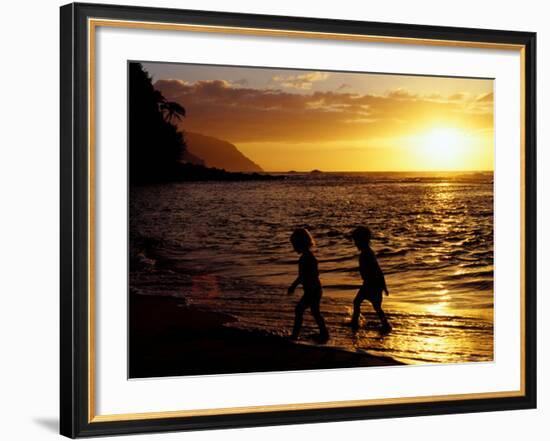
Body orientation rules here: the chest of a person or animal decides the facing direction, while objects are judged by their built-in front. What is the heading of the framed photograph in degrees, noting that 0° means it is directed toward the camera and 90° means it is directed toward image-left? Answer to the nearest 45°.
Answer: approximately 315°
